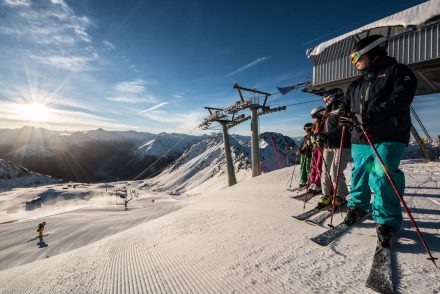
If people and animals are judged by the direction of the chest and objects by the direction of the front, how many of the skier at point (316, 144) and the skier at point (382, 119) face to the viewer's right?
0

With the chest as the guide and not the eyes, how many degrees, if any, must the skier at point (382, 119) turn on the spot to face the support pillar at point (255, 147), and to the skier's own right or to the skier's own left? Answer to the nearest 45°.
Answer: approximately 90° to the skier's own right

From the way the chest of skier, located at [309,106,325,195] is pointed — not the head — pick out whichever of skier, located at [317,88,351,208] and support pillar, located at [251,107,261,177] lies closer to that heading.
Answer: the support pillar

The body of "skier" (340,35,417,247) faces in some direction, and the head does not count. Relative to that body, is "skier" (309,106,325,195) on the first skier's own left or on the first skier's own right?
on the first skier's own right

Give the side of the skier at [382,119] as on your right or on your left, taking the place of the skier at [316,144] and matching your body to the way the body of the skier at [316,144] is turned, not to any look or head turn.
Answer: on your left

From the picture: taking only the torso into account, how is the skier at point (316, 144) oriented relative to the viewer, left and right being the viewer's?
facing to the left of the viewer

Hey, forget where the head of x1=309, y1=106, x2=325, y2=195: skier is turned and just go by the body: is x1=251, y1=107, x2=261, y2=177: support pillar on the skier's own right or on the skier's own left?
on the skier's own right

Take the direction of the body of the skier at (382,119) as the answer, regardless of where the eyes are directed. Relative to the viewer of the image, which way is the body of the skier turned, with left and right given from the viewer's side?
facing the viewer and to the left of the viewer

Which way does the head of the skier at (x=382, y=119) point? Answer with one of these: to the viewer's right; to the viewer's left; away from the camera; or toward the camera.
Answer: to the viewer's left
